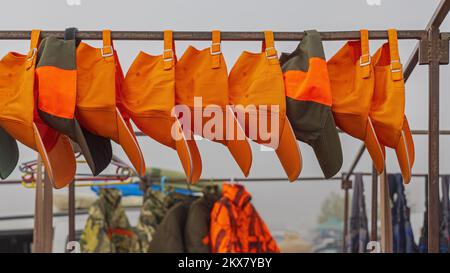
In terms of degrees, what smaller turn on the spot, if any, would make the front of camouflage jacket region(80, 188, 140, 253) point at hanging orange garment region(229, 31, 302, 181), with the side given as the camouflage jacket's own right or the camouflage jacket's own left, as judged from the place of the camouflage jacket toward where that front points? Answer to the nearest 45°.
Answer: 0° — it already faces it

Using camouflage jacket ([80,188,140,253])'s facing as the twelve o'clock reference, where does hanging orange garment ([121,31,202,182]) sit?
The hanging orange garment is roughly at 12 o'clock from the camouflage jacket.

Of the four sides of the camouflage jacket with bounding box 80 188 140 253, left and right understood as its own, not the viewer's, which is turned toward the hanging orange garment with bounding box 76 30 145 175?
front

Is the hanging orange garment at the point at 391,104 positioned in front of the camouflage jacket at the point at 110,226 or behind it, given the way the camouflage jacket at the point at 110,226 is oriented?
in front

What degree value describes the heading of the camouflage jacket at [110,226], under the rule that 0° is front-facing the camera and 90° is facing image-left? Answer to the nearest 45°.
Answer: approximately 0°

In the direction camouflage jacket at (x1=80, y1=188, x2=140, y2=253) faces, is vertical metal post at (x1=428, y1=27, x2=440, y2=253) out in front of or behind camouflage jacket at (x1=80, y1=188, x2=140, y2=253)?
in front

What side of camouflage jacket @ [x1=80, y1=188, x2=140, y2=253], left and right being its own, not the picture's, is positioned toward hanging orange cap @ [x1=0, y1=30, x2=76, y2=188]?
front
